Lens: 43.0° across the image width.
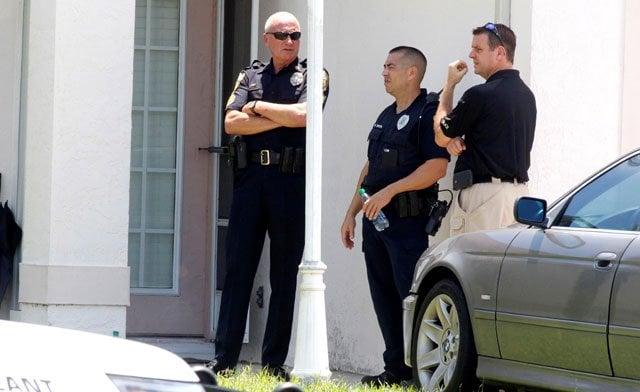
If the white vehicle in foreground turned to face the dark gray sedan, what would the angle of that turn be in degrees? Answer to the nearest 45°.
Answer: approximately 45° to its left

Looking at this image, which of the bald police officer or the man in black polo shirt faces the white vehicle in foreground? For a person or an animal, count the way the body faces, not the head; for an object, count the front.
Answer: the bald police officer

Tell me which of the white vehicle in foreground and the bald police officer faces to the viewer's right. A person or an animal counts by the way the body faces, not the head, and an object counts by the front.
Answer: the white vehicle in foreground

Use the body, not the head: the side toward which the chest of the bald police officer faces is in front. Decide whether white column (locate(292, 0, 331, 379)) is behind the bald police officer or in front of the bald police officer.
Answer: in front

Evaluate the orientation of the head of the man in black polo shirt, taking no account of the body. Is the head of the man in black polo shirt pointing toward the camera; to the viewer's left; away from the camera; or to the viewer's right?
to the viewer's left

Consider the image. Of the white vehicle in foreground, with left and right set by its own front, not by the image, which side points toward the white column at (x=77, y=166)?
left

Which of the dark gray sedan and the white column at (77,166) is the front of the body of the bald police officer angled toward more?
the dark gray sedan

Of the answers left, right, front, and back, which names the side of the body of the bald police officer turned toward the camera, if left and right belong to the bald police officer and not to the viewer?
front

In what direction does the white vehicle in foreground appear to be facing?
to the viewer's right

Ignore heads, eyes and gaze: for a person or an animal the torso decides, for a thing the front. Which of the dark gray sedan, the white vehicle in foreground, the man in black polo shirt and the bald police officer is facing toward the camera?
the bald police officer

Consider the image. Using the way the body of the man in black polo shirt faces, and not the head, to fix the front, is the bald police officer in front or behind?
in front

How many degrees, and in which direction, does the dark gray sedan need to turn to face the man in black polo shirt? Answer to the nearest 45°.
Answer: approximately 45° to its right
